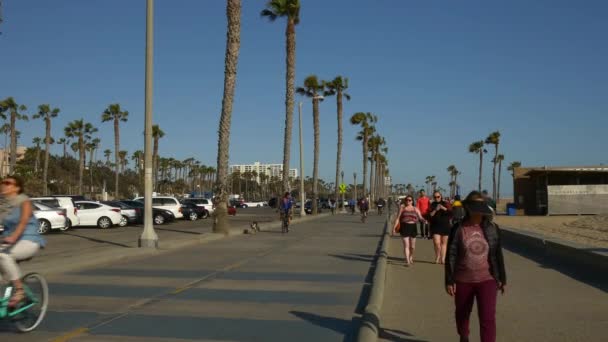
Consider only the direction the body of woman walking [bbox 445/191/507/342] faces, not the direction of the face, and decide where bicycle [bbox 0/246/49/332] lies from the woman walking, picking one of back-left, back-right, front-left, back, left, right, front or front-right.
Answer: right

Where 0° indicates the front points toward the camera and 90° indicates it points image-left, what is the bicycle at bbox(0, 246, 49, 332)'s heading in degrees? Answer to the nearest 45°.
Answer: approximately 45°

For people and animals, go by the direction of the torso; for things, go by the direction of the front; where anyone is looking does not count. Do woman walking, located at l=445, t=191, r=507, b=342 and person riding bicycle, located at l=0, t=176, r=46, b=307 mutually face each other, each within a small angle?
no

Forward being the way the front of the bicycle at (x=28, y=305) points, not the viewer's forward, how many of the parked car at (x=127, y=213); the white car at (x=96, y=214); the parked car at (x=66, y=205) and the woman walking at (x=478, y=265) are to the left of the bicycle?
1

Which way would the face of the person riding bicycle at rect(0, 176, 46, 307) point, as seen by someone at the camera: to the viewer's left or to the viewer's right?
to the viewer's left

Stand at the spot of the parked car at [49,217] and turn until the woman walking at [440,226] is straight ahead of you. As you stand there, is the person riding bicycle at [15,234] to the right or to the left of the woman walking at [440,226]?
right

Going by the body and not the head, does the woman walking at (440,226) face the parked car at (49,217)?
no

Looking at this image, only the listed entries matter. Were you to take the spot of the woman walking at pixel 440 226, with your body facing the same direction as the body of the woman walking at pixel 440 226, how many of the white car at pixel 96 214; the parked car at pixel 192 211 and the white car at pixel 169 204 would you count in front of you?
0

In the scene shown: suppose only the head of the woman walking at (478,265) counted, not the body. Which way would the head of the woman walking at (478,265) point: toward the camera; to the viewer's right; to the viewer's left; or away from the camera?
toward the camera

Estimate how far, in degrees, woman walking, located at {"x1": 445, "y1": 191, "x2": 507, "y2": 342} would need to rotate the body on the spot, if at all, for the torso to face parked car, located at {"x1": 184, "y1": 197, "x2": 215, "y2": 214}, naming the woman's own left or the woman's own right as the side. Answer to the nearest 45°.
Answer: approximately 135° to the woman's own right

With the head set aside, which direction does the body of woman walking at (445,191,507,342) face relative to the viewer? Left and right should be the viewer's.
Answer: facing the viewer

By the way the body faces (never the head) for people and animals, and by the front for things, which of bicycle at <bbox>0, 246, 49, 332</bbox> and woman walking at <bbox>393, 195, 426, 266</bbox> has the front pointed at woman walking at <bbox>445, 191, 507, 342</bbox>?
woman walking at <bbox>393, 195, 426, 266</bbox>

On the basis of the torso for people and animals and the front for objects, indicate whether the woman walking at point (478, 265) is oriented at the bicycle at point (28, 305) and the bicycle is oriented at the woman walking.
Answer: no

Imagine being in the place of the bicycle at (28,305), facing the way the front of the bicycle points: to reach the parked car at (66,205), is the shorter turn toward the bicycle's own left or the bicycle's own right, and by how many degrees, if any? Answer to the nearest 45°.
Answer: approximately 135° to the bicycle's own right

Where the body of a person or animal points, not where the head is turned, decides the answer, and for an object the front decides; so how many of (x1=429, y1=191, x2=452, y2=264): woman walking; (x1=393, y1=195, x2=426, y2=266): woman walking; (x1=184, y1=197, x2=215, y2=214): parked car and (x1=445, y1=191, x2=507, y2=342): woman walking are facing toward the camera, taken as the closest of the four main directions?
3

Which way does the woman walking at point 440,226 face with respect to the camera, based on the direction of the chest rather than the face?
toward the camera

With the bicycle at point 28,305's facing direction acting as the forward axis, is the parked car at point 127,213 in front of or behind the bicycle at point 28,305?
behind

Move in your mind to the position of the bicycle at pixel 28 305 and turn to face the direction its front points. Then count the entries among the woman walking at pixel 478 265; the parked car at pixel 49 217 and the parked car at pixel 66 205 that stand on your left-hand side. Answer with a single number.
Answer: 1
